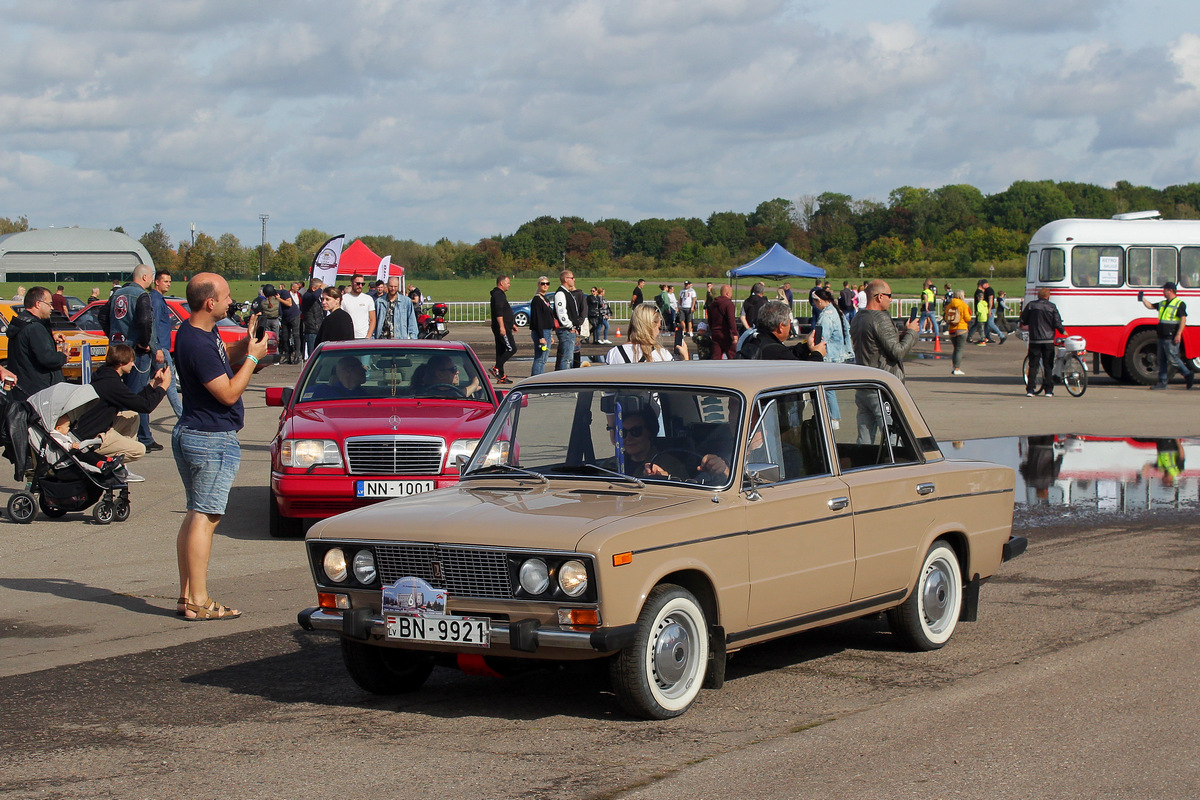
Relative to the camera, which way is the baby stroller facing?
to the viewer's right

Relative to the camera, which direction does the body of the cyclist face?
away from the camera

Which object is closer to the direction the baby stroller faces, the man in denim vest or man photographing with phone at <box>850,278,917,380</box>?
the man photographing with phone

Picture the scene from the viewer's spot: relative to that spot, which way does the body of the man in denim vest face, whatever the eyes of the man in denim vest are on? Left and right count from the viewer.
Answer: facing away from the viewer and to the right of the viewer

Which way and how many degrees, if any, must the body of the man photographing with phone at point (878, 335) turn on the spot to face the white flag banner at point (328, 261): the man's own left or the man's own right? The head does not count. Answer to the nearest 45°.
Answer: approximately 90° to the man's own left

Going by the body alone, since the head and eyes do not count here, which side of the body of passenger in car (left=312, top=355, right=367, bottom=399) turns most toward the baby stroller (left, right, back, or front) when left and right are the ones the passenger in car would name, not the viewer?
right

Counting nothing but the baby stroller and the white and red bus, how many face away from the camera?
0

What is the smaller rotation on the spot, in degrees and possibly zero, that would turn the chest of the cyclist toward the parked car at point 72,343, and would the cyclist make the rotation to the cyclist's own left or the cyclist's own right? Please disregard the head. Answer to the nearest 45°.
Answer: approximately 90° to the cyclist's own left

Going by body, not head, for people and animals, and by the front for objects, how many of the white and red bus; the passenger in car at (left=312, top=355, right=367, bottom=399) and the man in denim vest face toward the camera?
1

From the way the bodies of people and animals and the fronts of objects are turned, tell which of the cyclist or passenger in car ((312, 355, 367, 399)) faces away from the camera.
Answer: the cyclist
